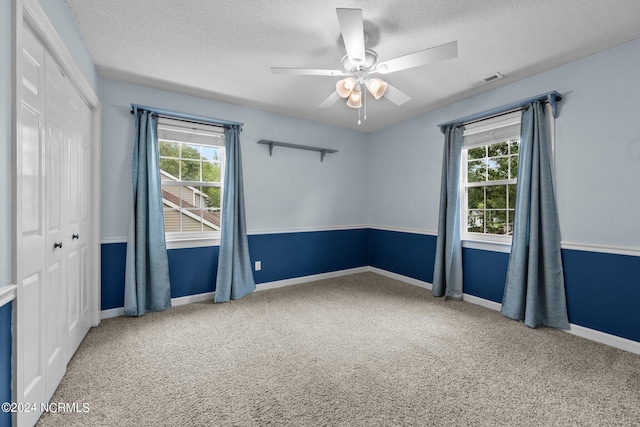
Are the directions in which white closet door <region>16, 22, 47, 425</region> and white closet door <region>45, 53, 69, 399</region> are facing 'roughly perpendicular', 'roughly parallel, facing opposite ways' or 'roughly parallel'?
roughly parallel

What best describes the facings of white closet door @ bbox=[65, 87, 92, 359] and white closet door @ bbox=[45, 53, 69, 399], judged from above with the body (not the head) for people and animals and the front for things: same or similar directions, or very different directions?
same or similar directions

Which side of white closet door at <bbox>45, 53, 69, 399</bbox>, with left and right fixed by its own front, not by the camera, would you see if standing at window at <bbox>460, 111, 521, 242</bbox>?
front

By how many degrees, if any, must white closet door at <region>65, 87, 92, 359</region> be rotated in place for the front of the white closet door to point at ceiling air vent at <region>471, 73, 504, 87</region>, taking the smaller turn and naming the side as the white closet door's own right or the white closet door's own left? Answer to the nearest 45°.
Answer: approximately 45° to the white closet door's own right

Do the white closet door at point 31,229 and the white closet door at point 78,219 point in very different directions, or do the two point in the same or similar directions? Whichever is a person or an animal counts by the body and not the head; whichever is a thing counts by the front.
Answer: same or similar directions

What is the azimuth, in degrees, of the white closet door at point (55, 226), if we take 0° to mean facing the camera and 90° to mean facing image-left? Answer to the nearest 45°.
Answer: approximately 270°

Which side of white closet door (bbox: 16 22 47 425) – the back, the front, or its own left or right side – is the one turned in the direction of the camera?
right

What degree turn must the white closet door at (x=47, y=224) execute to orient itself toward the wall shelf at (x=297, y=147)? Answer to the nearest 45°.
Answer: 0° — it already faces it

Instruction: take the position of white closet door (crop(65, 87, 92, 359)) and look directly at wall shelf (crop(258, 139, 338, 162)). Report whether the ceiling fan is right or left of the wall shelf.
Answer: right

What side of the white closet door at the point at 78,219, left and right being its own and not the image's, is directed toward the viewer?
right

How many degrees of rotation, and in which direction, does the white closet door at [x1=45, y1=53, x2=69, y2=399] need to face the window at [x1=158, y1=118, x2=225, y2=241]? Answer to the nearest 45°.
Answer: approximately 45° to its left

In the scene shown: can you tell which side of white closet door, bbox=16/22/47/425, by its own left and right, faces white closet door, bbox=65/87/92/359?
left

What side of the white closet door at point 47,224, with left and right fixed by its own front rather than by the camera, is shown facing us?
right
